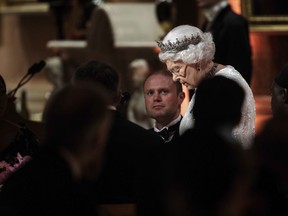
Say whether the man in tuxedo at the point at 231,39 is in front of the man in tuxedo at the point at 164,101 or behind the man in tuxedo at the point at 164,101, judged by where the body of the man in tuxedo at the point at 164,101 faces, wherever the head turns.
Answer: behind

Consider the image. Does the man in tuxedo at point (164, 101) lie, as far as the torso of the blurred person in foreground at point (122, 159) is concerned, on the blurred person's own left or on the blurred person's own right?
on the blurred person's own right

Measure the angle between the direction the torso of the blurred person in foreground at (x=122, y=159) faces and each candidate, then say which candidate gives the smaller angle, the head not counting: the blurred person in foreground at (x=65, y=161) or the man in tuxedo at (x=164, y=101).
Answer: the man in tuxedo

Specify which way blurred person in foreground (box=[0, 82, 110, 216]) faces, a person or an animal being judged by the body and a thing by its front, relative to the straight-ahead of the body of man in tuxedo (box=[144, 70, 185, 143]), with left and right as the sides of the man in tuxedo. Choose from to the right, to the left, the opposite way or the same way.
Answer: the opposite way

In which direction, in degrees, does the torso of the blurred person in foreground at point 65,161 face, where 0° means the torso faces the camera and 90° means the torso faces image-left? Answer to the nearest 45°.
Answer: approximately 225°

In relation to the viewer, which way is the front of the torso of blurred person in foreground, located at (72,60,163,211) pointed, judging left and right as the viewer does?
facing away from the viewer and to the left of the viewer

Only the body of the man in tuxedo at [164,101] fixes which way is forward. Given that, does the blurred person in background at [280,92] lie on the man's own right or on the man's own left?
on the man's own left

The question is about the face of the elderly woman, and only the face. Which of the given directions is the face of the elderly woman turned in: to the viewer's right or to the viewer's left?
to the viewer's left
